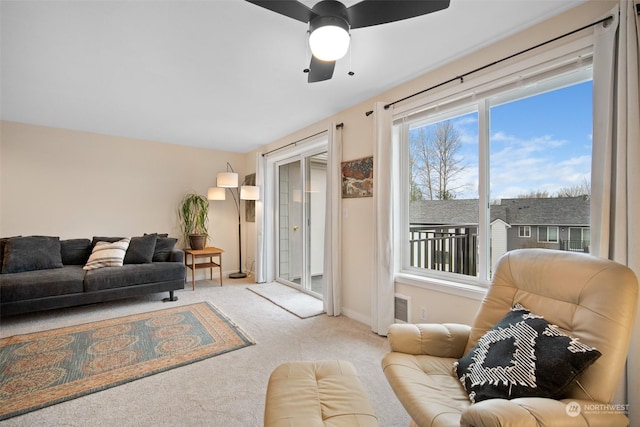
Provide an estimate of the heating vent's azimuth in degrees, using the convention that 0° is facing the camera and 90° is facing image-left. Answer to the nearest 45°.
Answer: approximately 45°

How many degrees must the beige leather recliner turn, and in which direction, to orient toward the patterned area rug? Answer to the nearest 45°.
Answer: approximately 45° to its right

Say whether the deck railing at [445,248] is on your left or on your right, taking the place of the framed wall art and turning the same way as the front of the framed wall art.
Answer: on your left

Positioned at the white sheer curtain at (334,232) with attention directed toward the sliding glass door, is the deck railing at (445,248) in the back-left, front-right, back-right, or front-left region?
back-right

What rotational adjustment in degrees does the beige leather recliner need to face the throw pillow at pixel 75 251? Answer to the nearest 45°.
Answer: approximately 45° to its right

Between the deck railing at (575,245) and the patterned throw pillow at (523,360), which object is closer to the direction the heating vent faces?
the patterned throw pillow
